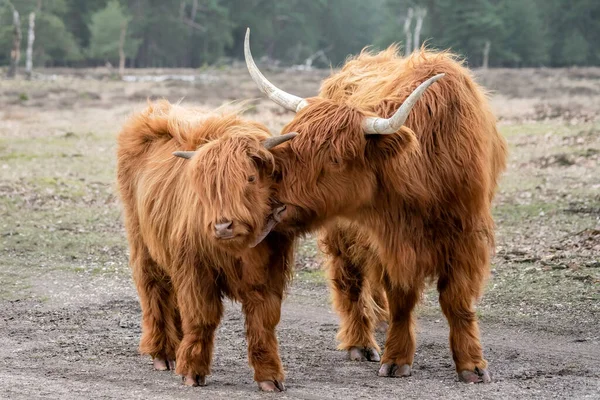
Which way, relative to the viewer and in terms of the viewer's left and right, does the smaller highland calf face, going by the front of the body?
facing the viewer and to the right of the viewer

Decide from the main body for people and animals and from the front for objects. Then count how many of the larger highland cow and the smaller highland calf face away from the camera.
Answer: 0

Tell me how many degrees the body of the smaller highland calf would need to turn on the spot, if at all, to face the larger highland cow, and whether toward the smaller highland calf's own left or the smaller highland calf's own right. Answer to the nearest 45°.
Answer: approximately 45° to the smaller highland calf's own left
